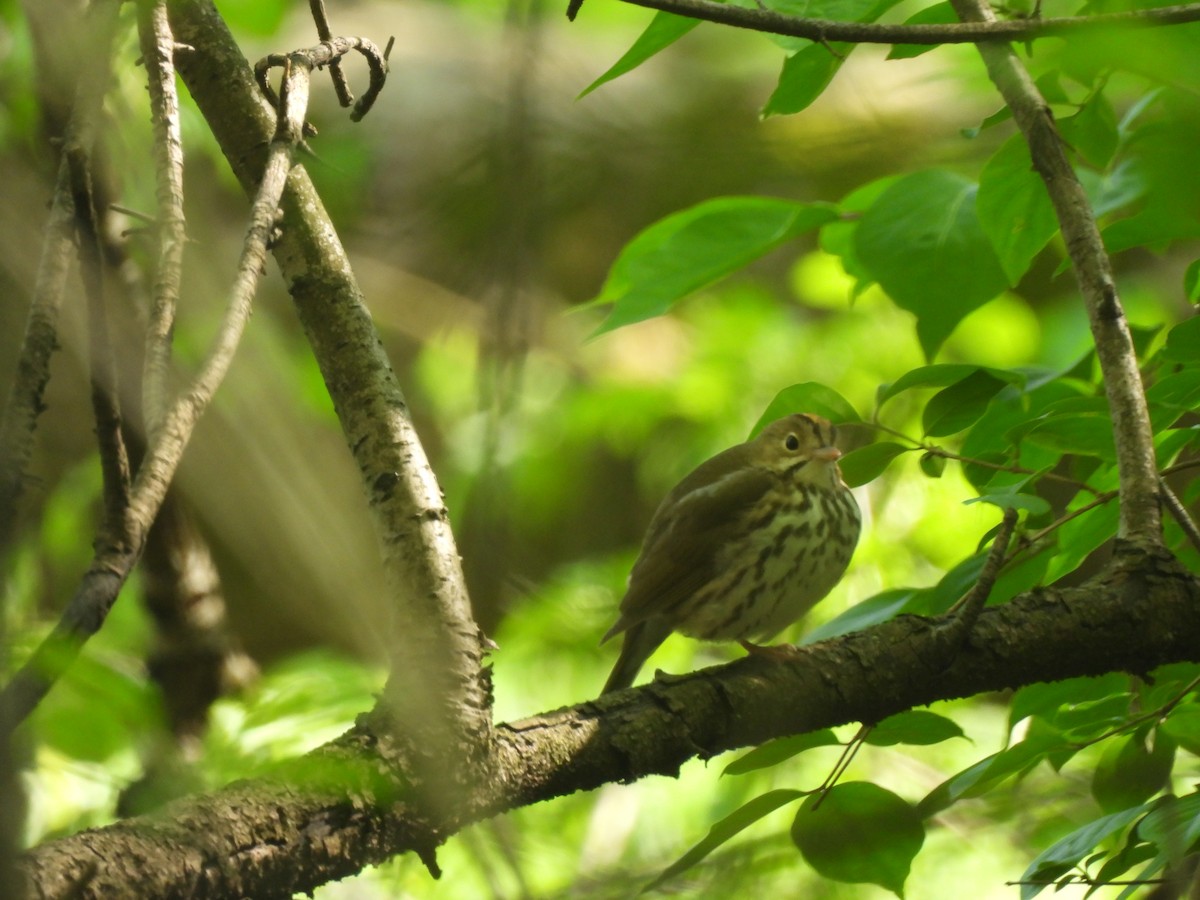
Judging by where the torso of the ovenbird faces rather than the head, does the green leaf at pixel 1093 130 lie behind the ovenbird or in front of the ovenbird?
in front

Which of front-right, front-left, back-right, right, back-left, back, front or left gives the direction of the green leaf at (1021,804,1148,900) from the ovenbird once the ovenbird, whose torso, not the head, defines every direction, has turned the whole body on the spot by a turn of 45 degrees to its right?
left

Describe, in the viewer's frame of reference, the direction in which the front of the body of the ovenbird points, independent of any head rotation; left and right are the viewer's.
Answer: facing the viewer and to the right of the viewer

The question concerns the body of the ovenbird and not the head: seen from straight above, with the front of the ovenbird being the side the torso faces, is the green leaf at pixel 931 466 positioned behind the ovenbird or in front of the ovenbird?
in front

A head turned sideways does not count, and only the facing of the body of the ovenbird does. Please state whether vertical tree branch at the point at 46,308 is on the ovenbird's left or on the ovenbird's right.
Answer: on the ovenbird's right

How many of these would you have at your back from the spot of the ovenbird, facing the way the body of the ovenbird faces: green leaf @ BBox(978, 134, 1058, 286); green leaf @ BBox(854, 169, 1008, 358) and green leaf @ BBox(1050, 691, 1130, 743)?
0

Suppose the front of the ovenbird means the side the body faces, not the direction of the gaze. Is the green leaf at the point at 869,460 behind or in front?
in front

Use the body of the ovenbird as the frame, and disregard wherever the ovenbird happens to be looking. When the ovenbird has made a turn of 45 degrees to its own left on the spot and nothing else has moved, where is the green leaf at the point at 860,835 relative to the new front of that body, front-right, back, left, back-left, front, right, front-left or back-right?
front

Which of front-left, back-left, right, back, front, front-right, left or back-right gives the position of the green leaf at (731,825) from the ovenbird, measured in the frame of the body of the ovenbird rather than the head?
front-right

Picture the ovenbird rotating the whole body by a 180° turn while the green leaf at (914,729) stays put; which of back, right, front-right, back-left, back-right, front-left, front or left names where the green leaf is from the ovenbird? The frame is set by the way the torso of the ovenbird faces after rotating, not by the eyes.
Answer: back-right
